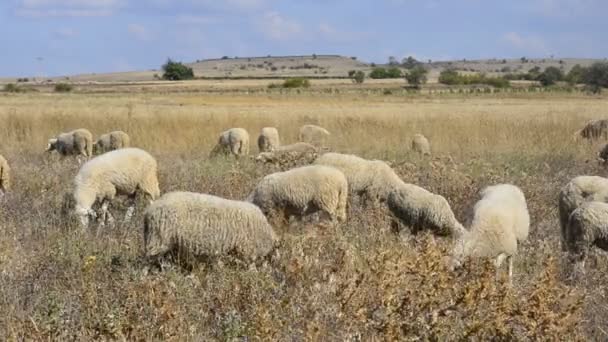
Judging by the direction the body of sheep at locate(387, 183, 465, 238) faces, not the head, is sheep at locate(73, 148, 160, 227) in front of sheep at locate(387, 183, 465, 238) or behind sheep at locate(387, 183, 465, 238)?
behind

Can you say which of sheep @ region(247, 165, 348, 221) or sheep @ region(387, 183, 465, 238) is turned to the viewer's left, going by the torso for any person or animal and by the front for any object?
sheep @ region(247, 165, 348, 221)

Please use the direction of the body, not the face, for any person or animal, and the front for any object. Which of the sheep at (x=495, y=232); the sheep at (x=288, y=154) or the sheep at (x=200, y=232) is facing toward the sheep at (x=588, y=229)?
the sheep at (x=200, y=232)

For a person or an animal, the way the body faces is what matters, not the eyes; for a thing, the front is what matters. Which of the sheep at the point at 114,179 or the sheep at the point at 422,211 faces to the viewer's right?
the sheep at the point at 422,211

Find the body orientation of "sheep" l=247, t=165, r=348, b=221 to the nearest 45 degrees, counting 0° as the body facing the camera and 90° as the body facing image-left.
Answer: approximately 90°

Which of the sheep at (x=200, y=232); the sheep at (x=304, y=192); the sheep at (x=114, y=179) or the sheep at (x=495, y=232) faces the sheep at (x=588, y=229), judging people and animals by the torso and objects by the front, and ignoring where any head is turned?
the sheep at (x=200, y=232)

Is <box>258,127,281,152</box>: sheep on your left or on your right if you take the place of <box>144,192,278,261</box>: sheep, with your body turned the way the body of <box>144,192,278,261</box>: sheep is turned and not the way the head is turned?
on your left

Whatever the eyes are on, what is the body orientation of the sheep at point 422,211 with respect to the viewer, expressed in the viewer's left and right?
facing to the right of the viewer

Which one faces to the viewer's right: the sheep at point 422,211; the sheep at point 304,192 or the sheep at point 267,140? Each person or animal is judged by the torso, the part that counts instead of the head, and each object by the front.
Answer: the sheep at point 422,211

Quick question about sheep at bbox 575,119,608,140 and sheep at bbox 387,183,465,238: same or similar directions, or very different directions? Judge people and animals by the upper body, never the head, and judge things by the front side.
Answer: very different directions

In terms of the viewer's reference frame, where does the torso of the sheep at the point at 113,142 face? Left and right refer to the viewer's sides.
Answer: facing to the left of the viewer
